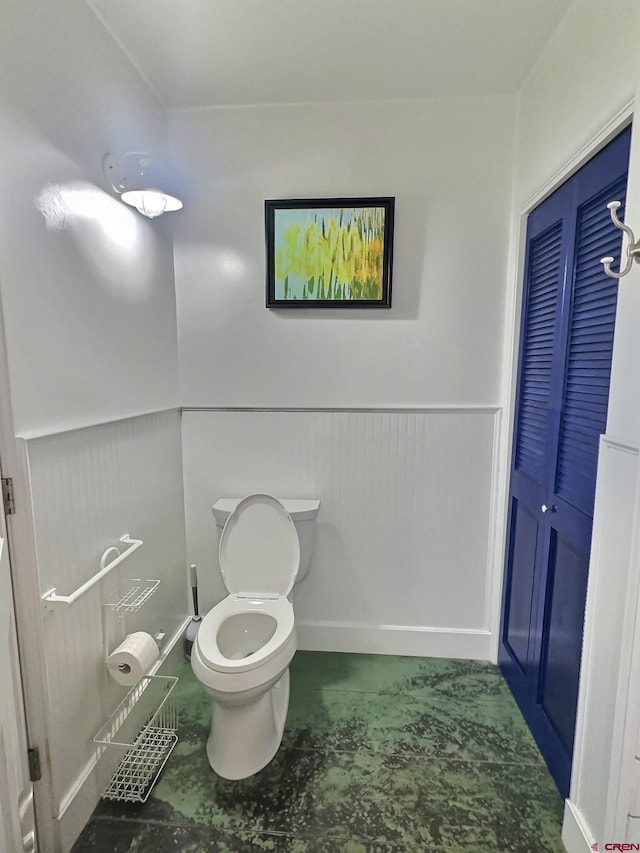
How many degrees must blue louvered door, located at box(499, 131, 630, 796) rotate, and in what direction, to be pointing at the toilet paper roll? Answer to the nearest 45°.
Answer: approximately 45° to its left

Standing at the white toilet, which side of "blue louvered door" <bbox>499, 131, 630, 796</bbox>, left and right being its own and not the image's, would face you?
front

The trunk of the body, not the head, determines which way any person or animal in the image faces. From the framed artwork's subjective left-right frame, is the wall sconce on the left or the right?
on its right

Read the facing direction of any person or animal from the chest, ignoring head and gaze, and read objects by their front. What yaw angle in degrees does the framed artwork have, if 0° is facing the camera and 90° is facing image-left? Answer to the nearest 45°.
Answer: approximately 0°

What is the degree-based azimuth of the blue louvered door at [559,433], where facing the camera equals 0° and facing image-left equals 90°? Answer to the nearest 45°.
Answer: approximately 90°
